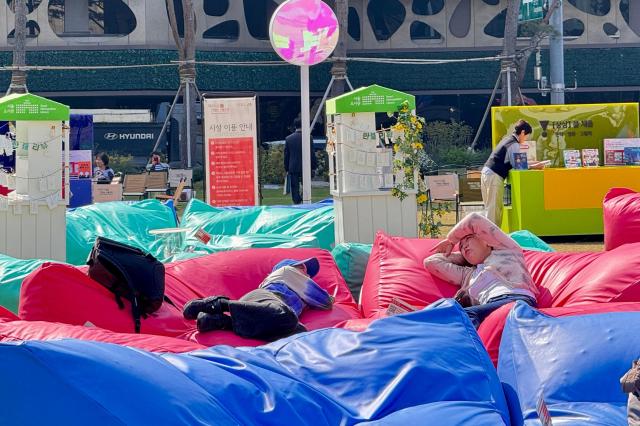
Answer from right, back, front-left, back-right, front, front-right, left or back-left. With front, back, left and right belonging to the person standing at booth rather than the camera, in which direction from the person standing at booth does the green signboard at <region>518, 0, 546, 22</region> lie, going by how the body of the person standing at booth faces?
left

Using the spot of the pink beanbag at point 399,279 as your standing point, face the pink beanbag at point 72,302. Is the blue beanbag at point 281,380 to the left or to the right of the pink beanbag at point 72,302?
left

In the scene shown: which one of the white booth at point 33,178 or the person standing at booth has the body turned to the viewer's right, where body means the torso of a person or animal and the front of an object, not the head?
the person standing at booth

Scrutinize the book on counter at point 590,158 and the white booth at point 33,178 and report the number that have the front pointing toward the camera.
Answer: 2

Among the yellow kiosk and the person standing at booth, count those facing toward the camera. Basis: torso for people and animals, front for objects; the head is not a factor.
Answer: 1

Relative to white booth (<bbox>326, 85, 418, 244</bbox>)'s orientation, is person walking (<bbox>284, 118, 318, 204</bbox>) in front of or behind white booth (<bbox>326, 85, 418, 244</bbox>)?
behind

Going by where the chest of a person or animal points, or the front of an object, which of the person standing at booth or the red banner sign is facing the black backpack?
the red banner sign

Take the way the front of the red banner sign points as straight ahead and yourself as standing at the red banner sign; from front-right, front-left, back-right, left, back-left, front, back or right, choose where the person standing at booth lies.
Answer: left

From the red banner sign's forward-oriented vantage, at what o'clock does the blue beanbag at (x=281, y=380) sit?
The blue beanbag is roughly at 12 o'clock from the red banner sign.

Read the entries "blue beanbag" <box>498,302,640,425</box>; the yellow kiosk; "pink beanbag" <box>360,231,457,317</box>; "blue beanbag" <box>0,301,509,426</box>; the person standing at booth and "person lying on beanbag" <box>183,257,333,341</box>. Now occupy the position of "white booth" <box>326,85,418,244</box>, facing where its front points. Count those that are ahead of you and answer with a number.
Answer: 4

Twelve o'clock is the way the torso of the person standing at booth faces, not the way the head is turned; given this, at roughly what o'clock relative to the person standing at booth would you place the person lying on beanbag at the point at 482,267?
The person lying on beanbag is roughly at 3 o'clock from the person standing at booth.

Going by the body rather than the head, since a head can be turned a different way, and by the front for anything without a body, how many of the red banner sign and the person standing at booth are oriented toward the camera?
1

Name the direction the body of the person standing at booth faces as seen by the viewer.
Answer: to the viewer's right
